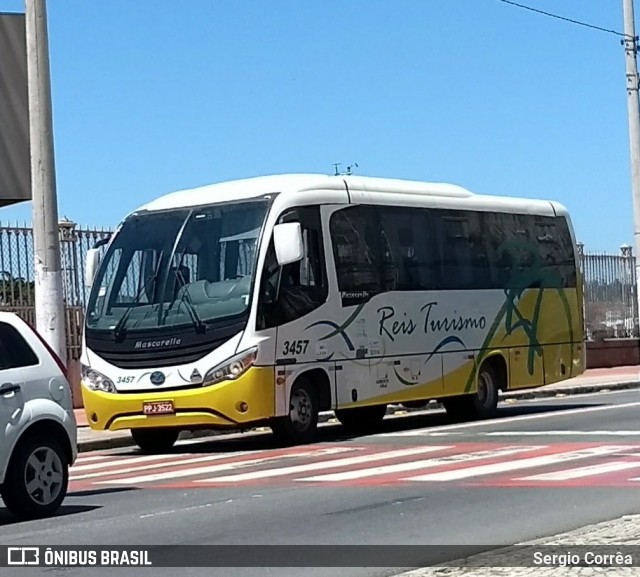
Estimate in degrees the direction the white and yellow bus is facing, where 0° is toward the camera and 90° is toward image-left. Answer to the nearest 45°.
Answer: approximately 45°
